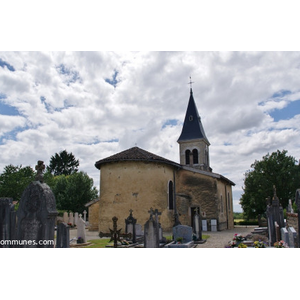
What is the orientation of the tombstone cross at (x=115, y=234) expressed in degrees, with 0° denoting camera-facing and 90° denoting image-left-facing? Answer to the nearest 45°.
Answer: approximately 0°

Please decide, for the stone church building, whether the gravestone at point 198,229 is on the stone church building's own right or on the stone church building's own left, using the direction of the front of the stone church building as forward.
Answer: on the stone church building's own right

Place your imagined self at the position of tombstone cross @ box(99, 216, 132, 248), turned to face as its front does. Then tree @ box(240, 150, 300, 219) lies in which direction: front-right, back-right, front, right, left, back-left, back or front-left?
back-left

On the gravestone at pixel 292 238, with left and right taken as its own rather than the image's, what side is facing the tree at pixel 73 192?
right

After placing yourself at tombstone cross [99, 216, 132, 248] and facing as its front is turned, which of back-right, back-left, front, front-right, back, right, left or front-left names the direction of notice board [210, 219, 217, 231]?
back-left

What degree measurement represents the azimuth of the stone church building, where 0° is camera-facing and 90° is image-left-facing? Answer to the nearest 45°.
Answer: approximately 225°

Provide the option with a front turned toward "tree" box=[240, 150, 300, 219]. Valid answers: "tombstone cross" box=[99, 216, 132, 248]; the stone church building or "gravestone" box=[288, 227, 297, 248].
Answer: the stone church building

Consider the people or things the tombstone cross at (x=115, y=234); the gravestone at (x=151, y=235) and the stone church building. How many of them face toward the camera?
2

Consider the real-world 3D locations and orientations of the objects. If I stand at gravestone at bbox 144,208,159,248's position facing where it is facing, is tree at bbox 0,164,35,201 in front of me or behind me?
behind

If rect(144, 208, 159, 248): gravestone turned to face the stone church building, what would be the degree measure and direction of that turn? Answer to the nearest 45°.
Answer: approximately 180°

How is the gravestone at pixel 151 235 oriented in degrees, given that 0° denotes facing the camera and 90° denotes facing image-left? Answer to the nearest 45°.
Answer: approximately 0°
